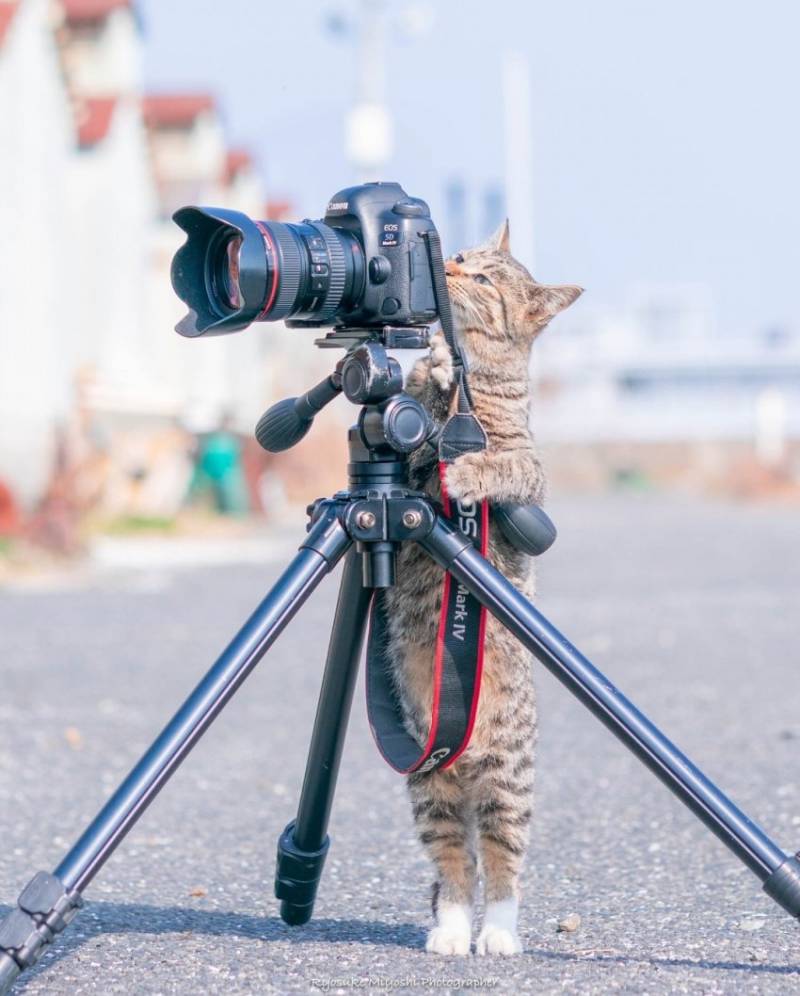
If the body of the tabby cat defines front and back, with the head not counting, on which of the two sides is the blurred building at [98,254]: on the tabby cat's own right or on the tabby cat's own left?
on the tabby cat's own right

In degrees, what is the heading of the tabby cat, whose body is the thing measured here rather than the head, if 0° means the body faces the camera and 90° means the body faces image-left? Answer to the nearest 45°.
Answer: approximately 45°
